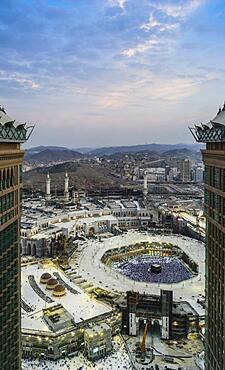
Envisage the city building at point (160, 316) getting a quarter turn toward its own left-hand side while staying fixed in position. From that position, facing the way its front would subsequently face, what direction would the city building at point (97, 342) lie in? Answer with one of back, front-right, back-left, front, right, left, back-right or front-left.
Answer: back-right

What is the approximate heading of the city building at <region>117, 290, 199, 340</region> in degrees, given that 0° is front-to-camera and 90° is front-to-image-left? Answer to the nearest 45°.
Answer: approximately 0°
